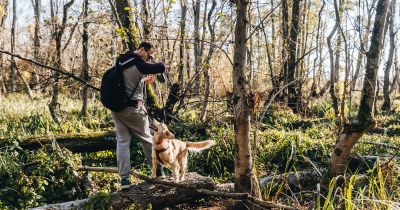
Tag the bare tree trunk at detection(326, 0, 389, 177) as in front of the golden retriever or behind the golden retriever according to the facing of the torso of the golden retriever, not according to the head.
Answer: behind

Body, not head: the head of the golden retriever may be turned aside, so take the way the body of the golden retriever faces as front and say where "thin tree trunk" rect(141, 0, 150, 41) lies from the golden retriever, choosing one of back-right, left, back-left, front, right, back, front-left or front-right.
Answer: right

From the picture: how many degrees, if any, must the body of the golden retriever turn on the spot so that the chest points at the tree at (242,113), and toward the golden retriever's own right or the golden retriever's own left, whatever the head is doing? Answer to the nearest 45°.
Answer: approximately 135° to the golden retriever's own left

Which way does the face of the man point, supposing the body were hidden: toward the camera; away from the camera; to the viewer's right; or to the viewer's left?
to the viewer's right

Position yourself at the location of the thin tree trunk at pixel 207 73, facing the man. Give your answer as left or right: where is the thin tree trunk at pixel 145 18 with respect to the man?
right

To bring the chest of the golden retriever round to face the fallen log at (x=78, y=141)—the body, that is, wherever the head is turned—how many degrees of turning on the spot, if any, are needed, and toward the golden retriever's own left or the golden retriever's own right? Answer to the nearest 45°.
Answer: approximately 45° to the golden retriever's own right

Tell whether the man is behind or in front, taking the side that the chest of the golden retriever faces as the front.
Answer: in front

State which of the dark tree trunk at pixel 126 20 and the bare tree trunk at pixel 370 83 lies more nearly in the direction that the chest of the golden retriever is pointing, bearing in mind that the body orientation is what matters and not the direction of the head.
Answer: the dark tree trunk

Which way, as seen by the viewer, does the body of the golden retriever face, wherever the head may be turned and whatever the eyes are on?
to the viewer's left

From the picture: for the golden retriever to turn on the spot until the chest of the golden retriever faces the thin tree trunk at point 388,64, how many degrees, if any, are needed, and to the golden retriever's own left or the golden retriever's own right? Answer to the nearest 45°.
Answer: approximately 135° to the golden retriever's own right
